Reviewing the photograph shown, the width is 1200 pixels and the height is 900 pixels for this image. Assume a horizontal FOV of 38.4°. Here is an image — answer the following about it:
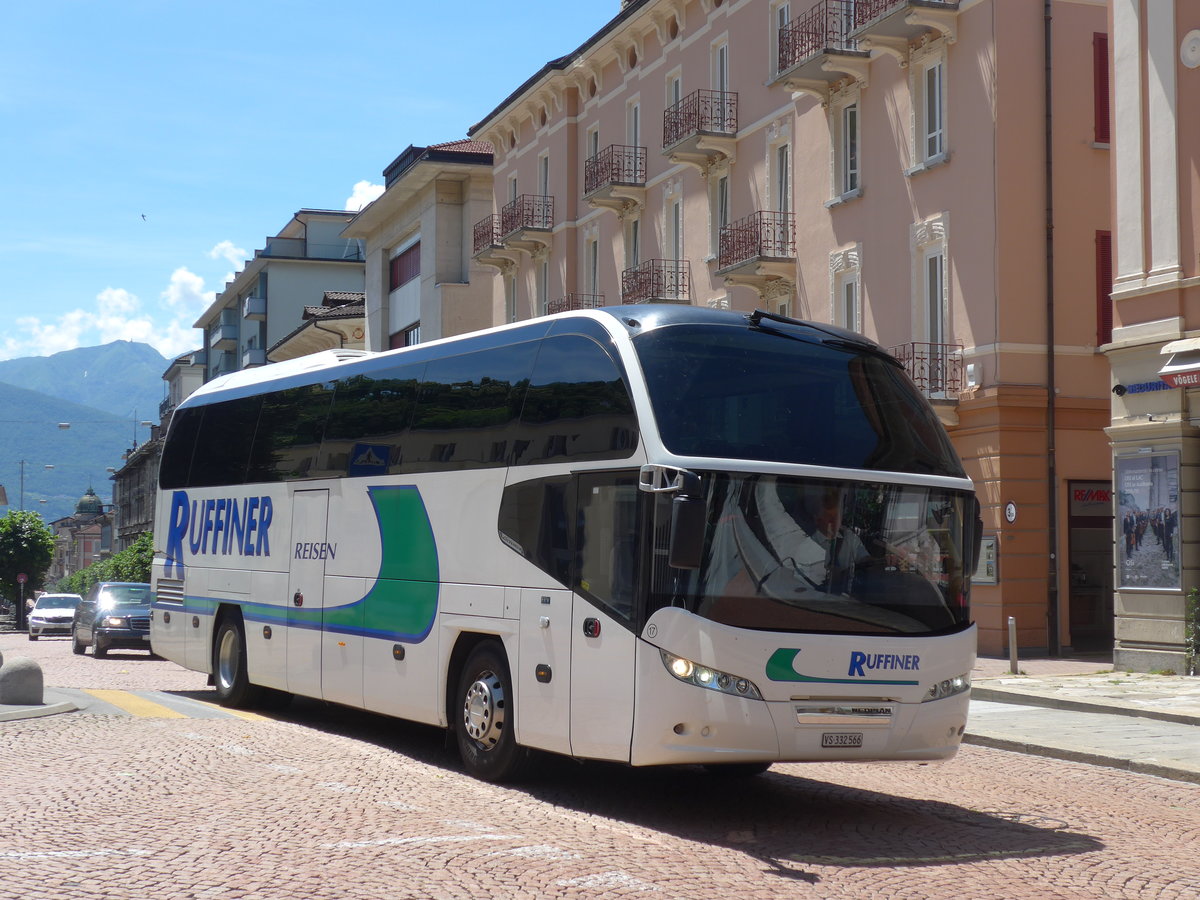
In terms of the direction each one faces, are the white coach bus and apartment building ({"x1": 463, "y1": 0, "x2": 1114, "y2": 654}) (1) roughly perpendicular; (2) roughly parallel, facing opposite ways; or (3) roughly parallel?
roughly perpendicular

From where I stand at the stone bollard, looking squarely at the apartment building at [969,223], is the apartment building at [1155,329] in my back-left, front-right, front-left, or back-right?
front-right

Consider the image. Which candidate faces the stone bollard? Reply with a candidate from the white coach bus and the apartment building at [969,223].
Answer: the apartment building

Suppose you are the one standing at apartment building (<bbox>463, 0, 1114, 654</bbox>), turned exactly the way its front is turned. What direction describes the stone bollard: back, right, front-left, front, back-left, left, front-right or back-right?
front

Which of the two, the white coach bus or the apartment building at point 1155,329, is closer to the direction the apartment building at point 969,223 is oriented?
the white coach bus

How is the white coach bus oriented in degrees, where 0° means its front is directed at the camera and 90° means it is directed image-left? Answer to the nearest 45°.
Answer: approximately 315°

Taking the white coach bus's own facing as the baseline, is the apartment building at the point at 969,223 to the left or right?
on its left

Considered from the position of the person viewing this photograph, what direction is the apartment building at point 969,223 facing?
facing the viewer and to the left of the viewer

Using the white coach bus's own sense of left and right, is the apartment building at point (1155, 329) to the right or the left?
on its left

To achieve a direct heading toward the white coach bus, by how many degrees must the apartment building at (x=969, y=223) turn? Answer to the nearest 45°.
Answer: approximately 45° to its left

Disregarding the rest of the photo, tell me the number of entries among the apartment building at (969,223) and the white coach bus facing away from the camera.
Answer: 0
